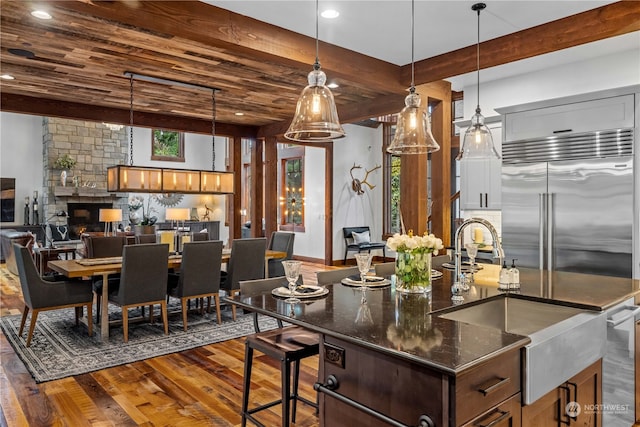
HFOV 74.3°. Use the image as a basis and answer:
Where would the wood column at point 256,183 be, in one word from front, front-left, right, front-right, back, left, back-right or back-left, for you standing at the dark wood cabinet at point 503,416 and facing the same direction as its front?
back

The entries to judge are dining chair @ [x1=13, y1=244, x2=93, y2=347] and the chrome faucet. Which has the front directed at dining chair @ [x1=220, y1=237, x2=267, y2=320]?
dining chair @ [x1=13, y1=244, x2=93, y2=347]

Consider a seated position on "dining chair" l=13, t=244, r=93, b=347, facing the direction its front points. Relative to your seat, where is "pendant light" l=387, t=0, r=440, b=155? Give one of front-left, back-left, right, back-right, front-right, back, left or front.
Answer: front-right

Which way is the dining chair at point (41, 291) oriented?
to the viewer's right

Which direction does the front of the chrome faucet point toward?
to the viewer's right

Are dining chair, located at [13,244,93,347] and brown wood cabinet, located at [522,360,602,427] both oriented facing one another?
no

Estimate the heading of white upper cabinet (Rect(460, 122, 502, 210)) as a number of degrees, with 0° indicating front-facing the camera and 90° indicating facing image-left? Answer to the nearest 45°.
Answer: approximately 0°

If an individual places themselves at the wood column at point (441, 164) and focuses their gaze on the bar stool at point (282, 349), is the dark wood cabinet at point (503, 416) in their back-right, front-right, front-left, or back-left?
front-left

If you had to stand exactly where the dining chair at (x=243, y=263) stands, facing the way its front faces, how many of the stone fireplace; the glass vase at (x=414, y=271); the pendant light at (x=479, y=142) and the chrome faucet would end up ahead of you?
1

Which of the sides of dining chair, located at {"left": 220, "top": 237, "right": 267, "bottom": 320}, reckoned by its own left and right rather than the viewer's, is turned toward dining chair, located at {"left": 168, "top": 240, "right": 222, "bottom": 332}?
left

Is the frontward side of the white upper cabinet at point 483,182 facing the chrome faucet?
yes

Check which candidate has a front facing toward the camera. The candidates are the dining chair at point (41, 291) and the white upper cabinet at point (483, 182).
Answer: the white upper cabinet

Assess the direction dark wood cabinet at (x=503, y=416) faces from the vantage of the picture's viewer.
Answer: facing the viewer and to the right of the viewer

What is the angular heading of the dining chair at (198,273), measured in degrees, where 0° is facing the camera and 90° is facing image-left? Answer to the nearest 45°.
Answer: approximately 135°

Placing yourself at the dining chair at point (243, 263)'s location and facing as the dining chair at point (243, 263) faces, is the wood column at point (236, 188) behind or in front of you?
in front

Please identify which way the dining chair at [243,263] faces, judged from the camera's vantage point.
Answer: facing away from the viewer and to the left of the viewer
